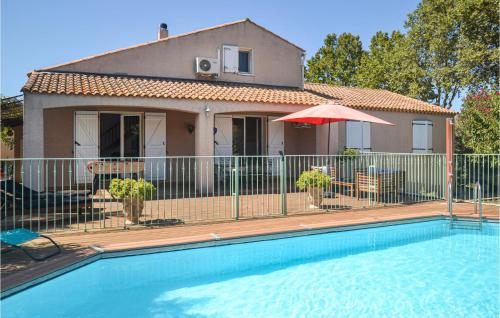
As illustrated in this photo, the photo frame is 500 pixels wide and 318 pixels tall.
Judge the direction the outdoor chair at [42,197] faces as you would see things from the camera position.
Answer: facing to the right of the viewer

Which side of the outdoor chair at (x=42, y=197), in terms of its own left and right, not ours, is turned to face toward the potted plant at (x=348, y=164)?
front

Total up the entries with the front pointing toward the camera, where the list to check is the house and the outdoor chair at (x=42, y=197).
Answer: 1

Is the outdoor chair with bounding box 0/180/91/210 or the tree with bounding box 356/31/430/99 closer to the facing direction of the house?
the outdoor chair

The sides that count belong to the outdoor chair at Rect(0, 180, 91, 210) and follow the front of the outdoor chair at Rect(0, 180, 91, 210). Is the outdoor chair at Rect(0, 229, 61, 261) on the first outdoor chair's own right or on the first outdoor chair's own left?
on the first outdoor chair's own right

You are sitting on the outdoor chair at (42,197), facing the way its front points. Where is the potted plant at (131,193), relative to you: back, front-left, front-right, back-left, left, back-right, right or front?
front-right

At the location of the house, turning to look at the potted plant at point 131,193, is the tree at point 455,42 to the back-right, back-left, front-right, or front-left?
back-left

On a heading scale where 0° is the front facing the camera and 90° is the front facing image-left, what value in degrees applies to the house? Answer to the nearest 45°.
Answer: approximately 0°

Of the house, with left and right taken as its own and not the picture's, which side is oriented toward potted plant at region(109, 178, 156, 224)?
front

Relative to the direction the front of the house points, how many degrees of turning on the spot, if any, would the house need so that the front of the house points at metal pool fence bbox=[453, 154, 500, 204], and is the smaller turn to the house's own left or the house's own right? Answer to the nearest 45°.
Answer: approximately 90° to the house's own left
